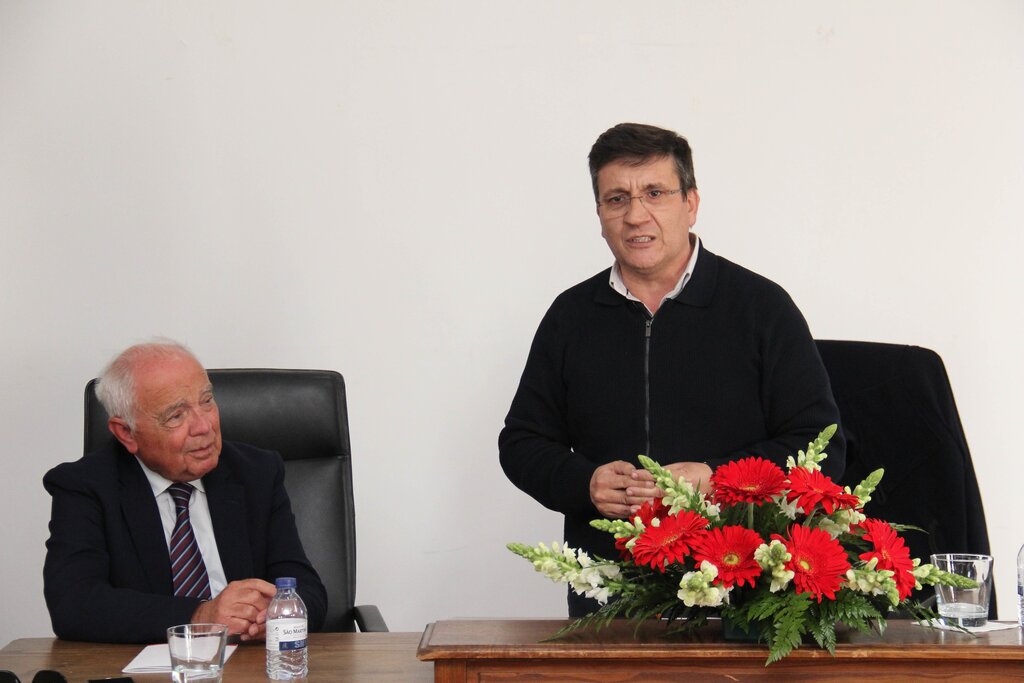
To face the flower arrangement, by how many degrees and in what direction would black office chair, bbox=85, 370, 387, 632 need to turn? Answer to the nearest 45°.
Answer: approximately 45° to its left

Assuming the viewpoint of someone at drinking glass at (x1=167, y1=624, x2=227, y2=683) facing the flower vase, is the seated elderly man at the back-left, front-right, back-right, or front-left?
back-left

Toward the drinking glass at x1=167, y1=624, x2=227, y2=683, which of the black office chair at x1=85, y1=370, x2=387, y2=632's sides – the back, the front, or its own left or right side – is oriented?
front

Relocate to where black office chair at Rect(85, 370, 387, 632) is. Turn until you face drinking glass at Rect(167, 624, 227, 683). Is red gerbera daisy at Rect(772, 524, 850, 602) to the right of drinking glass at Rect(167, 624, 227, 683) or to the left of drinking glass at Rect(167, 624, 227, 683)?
left

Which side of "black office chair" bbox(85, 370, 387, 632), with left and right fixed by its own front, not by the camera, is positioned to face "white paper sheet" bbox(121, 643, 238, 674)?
front

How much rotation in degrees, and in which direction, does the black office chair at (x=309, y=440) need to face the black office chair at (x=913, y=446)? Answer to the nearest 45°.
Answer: approximately 90° to its left

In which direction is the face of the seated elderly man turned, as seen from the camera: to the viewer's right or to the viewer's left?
to the viewer's right

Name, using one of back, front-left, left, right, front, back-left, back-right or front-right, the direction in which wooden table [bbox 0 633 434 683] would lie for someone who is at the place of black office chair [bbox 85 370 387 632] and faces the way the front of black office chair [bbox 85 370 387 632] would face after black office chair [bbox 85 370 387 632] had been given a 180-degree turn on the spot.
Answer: back

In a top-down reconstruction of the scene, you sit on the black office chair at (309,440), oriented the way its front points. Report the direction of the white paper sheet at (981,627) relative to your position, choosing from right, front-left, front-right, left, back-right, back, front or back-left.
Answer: front-left

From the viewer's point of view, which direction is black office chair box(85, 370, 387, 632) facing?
toward the camera

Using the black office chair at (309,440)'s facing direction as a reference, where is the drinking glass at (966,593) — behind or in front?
in front

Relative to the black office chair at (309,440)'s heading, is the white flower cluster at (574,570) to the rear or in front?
in front
